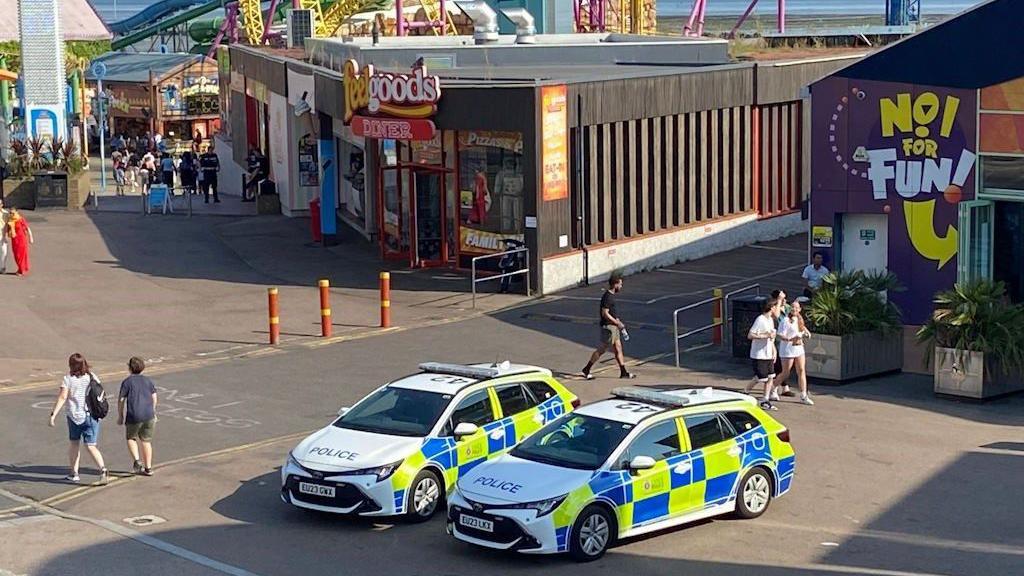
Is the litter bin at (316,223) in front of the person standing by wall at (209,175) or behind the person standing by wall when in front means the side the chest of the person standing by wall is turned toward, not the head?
in front

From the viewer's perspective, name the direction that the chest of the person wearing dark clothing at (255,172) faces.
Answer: to the viewer's left

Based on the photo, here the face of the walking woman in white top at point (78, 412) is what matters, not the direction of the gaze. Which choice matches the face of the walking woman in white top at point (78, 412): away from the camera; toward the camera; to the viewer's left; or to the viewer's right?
away from the camera

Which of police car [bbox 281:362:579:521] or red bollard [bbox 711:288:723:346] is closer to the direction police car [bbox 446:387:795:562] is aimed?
the police car

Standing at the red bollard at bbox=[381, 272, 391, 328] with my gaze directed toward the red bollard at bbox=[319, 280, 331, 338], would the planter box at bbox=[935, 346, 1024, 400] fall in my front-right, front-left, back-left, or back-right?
back-left

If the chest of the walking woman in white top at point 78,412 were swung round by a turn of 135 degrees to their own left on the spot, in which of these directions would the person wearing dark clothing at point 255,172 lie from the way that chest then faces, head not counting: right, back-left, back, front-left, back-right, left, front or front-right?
back

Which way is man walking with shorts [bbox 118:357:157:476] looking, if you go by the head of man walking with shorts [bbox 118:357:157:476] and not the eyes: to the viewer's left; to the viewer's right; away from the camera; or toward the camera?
away from the camera

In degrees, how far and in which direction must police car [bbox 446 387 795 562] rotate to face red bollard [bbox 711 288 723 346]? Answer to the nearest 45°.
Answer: approximately 135° to its right

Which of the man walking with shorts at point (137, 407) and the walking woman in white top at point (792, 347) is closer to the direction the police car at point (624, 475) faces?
the man walking with shorts
